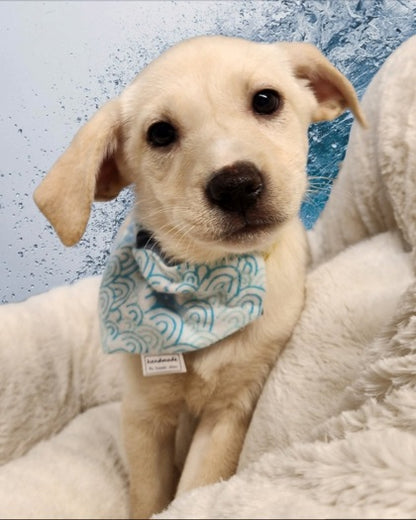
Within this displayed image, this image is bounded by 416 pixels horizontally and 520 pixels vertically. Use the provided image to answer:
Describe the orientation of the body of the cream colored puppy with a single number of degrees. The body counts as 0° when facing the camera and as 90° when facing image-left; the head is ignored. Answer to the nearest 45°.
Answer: approximately 0°
